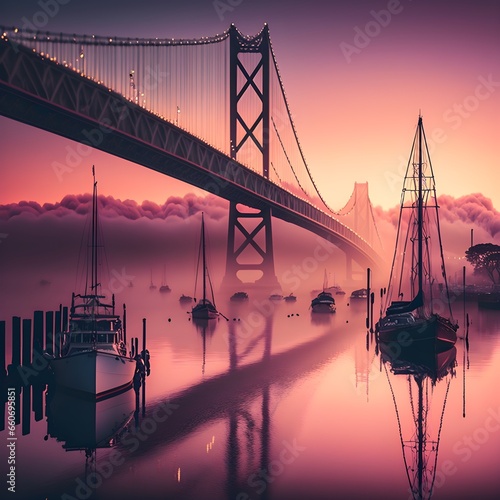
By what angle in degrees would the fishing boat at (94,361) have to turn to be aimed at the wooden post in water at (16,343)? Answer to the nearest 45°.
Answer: approximately 135° to its right

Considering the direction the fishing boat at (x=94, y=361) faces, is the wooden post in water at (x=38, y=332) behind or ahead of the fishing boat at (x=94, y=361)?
behind
